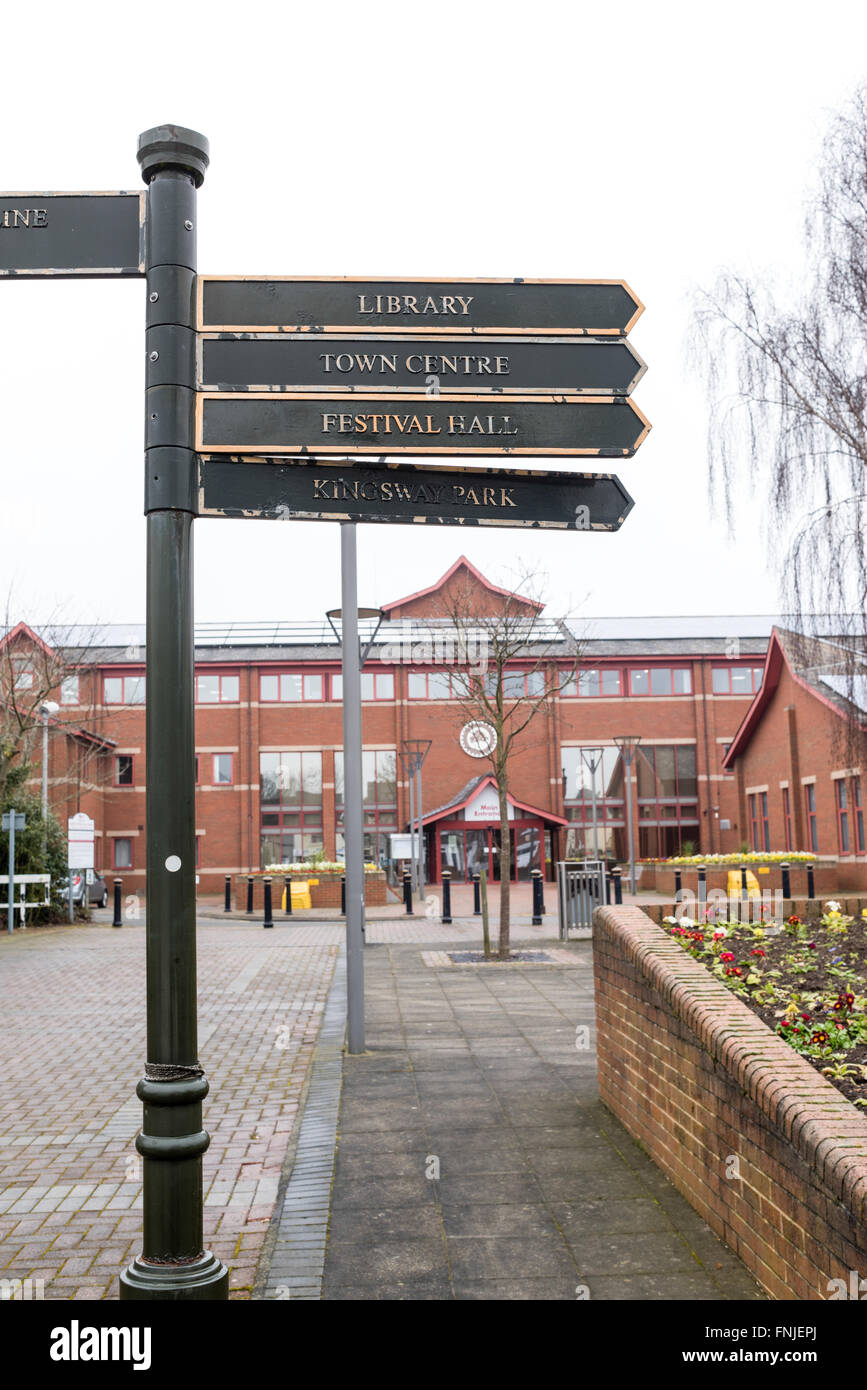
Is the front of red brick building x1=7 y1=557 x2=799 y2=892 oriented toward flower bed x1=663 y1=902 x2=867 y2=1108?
yes

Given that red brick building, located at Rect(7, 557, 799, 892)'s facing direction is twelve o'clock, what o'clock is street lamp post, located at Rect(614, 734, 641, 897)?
The street lamp post is roughly at 11 o'clock from the red brick building.

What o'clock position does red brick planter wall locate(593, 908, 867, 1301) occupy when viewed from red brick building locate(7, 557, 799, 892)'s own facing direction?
The red brick planter wall is roughly at 12 o'clock from the red brick building.

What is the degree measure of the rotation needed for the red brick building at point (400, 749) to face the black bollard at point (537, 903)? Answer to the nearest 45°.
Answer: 0° — it already faces it

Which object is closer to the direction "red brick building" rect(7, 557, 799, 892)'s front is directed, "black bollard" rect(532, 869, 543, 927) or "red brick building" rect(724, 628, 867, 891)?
the black bollard

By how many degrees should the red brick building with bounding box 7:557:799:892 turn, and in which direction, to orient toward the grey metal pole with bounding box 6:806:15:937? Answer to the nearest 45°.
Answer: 0° — it already faces it

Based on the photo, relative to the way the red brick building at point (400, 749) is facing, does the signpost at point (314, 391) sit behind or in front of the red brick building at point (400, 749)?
in front

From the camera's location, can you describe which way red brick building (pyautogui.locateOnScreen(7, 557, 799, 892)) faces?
facing the viewer

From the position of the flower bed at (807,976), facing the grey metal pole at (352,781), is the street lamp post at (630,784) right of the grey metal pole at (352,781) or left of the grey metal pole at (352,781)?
right

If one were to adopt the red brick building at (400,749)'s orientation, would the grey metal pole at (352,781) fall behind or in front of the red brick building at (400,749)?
in front
